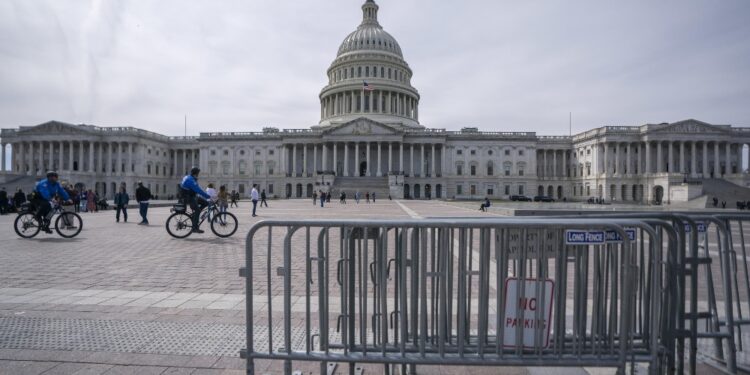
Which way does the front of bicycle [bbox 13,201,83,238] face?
to the viewer's right

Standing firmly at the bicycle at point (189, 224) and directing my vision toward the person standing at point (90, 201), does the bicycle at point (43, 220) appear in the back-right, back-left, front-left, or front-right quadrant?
front-left

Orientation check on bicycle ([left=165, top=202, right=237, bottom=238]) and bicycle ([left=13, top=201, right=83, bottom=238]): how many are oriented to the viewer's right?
2

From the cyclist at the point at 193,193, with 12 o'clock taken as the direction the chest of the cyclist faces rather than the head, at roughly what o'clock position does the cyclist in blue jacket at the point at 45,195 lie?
The cyclist in blue jacket is roughly at 7 o'clock from the cyclist.

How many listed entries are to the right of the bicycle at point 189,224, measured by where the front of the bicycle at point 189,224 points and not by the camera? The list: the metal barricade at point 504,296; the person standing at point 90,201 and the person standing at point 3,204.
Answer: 1

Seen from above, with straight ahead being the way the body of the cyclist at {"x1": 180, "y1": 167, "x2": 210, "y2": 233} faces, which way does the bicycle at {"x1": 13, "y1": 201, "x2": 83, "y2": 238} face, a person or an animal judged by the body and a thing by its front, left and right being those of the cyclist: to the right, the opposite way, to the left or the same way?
the same way

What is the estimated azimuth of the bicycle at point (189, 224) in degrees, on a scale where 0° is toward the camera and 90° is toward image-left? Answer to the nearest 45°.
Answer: approximately 270°

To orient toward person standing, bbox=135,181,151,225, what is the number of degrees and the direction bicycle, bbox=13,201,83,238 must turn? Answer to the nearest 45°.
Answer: approximately 45° to its left

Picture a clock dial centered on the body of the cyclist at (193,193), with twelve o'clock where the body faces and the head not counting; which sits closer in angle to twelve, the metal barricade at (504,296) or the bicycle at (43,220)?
the metal barricade

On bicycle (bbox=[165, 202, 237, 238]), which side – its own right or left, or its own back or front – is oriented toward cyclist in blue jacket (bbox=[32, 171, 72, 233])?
back

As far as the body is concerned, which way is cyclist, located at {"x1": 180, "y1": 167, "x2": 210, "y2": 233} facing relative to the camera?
to the viewer's right

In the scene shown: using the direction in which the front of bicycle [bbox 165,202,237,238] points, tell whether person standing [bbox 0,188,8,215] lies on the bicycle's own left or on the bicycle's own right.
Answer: on the bicycle's own left

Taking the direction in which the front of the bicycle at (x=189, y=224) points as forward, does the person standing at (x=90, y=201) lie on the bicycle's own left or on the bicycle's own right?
on the bicycle's own left
